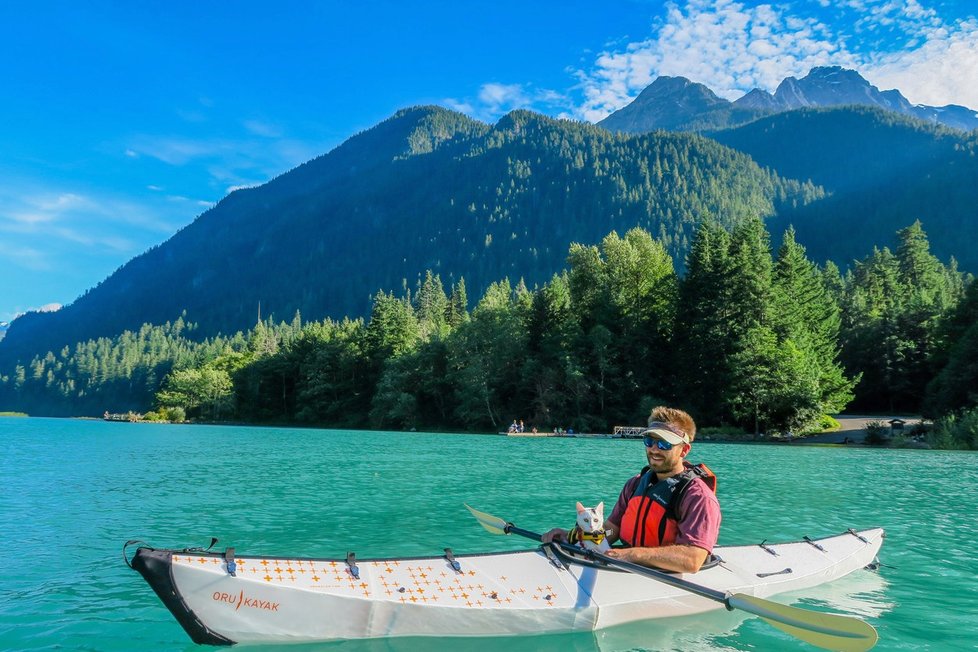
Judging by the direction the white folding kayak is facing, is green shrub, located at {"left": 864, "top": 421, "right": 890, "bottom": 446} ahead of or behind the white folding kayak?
behind

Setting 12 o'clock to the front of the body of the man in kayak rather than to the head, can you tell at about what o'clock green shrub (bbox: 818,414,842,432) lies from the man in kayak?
The green shrub is roughly at 5 o'clock from the man in kayak.

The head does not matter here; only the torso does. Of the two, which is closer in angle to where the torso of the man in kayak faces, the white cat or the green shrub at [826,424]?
the white cat

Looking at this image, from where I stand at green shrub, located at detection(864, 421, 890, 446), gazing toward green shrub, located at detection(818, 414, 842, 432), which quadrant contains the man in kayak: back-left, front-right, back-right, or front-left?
back-left

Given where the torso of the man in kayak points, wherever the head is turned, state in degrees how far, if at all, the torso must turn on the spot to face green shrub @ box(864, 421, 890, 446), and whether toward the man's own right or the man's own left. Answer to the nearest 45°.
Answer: approximately 135° to the man's own right

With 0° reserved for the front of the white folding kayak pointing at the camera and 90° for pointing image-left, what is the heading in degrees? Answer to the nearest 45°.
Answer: approximately 45°

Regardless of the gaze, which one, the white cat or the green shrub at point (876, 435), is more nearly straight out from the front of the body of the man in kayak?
the white cat

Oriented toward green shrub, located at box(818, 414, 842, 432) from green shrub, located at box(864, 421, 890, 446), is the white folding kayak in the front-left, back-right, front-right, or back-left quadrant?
back-left
